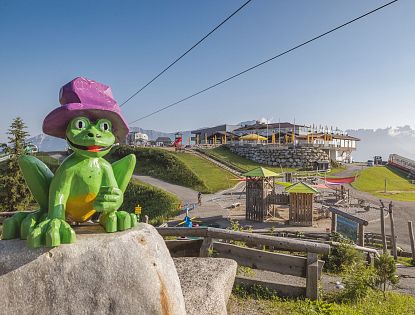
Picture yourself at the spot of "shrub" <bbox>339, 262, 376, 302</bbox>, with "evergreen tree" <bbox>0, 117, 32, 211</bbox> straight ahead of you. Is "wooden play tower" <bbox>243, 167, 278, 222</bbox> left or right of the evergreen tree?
right

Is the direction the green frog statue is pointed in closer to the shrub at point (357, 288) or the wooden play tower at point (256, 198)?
the shrub

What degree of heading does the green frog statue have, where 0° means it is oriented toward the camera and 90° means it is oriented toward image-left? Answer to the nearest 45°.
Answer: approximately 315°

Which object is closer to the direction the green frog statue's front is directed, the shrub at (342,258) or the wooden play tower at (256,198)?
the shrub

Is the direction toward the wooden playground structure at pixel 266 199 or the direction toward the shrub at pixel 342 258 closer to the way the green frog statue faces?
the shrub

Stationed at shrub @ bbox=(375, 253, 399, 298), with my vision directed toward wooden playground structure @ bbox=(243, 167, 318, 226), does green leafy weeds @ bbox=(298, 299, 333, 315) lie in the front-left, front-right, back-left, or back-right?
back-left

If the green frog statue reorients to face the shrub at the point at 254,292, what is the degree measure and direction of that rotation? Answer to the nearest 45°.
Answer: approximately 45° to its left

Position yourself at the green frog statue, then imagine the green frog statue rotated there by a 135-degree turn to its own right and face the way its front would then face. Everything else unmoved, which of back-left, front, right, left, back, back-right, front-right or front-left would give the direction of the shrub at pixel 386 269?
back

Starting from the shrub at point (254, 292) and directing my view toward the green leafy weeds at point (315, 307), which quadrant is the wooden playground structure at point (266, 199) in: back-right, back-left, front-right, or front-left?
back-left

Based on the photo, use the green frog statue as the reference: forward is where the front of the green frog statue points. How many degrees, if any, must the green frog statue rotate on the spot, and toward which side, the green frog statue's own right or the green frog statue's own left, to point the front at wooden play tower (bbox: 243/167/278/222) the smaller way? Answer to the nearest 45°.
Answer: approximately 90° to the green frog statue's own left
